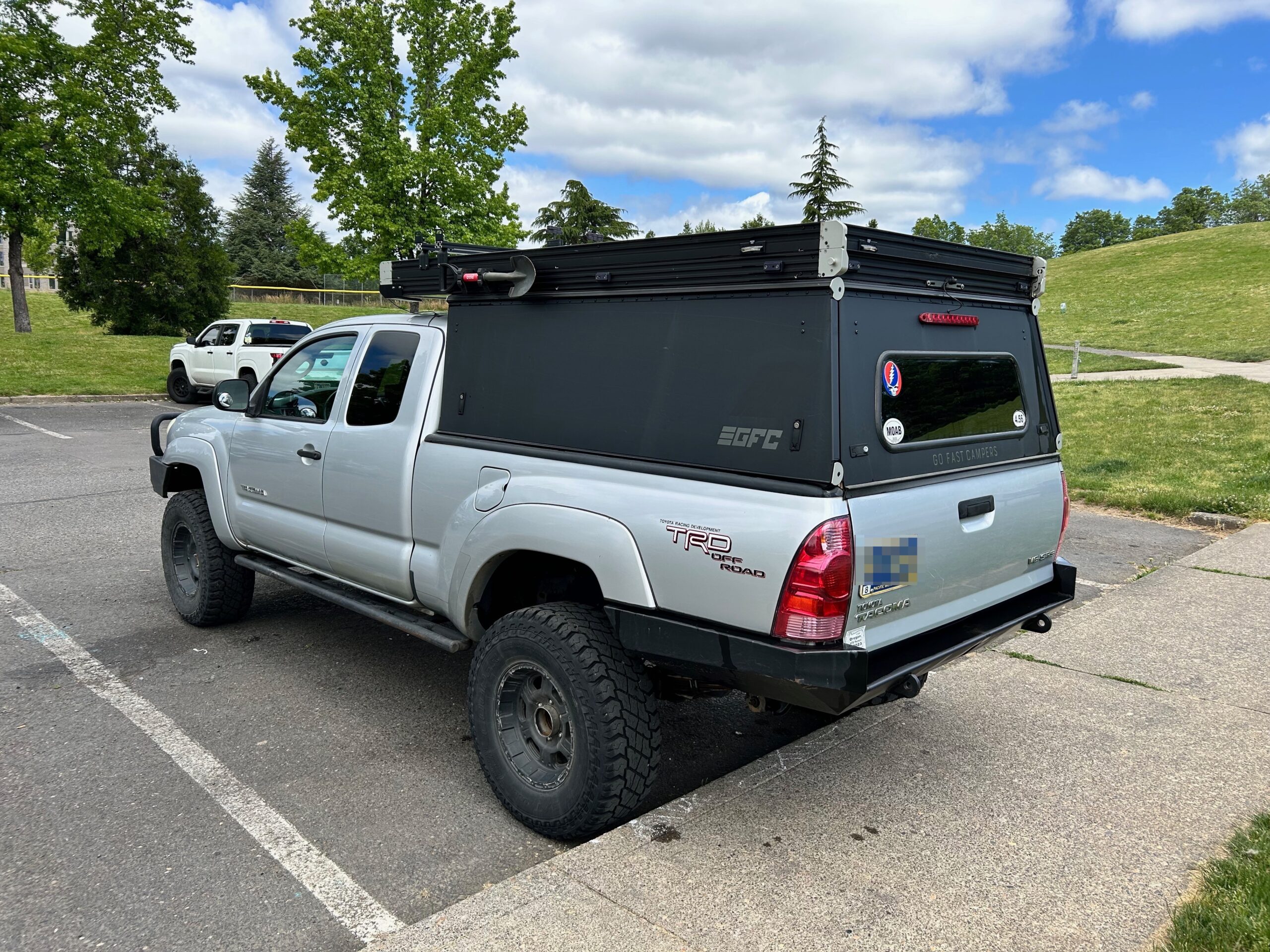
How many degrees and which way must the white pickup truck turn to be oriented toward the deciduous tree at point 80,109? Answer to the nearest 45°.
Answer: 0° — it already faces it

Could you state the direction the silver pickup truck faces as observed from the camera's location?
facing away from the viewer and to the left of the viewer

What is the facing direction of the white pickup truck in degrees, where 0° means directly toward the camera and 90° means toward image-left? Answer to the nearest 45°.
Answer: approximately 135°

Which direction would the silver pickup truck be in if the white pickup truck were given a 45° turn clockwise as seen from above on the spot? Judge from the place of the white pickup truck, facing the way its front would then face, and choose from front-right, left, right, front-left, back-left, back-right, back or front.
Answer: back

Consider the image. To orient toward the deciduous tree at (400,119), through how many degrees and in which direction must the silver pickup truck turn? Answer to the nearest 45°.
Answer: approximately 45° to its right
